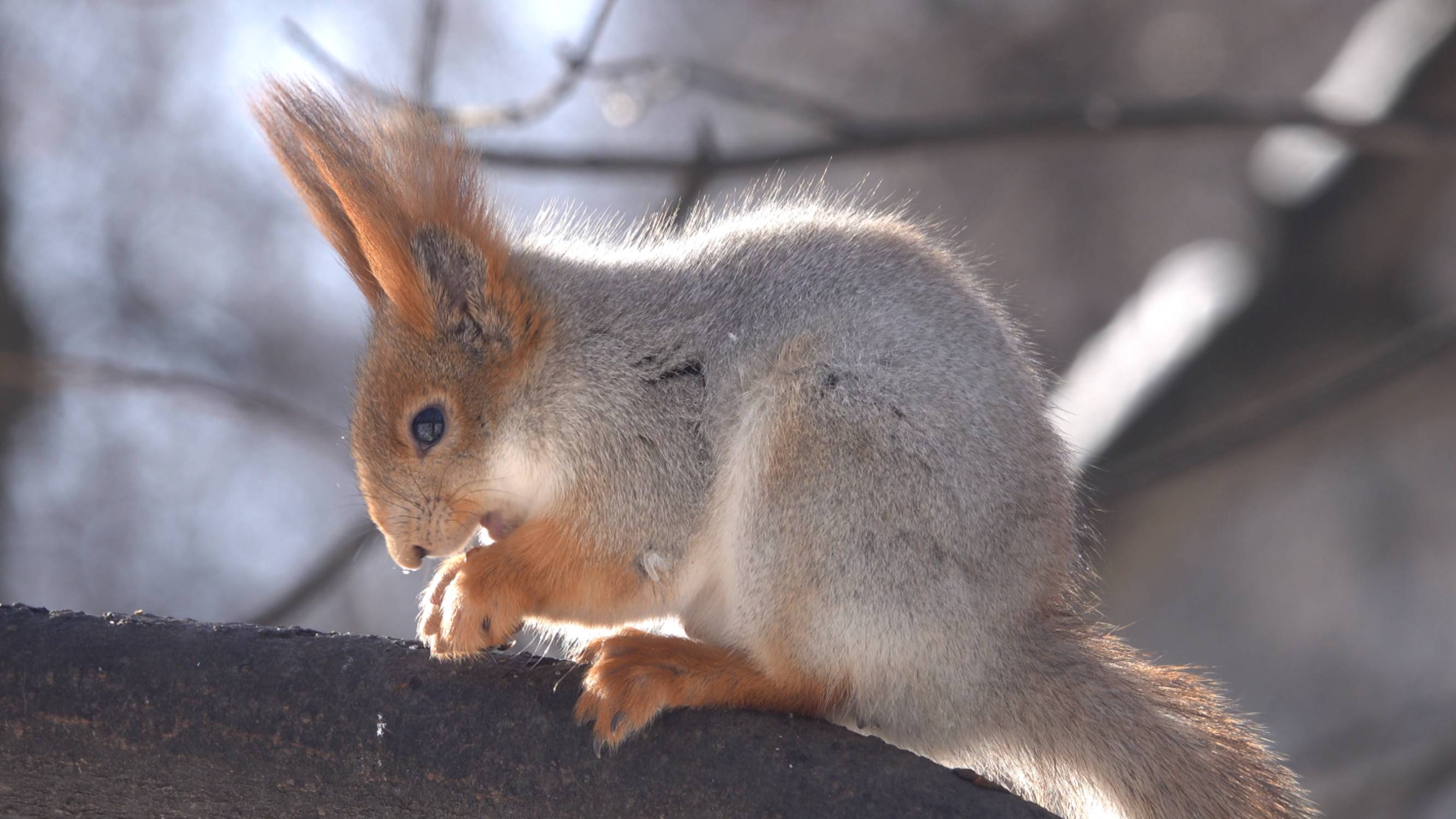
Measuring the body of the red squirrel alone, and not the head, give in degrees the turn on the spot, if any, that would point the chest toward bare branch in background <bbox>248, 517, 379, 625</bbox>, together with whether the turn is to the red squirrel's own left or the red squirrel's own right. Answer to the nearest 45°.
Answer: approximately 45° to the red squirrel's own right

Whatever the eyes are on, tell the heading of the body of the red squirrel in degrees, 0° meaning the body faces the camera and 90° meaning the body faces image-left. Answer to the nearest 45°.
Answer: approximately 90°
